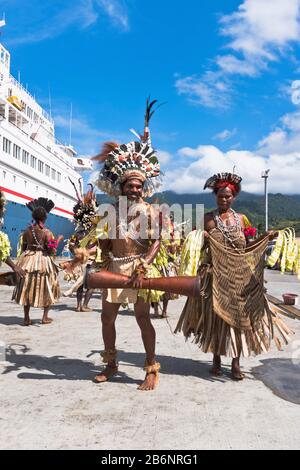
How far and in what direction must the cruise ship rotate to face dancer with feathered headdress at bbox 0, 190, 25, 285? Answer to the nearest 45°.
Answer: approximately 135° to its right

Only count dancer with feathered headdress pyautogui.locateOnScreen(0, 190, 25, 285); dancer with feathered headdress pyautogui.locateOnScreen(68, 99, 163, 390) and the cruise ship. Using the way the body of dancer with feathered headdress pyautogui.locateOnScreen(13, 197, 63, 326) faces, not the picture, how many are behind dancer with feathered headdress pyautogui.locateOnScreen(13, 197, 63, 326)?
2

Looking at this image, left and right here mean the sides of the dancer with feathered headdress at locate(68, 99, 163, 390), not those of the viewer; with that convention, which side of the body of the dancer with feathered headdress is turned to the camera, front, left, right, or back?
front

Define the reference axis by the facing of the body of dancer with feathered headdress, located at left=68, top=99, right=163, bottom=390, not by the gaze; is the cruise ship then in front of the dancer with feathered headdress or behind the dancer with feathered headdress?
behind

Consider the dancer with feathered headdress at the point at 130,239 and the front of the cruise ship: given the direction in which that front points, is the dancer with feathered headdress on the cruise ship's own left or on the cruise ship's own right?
on the cruise ship's own right
